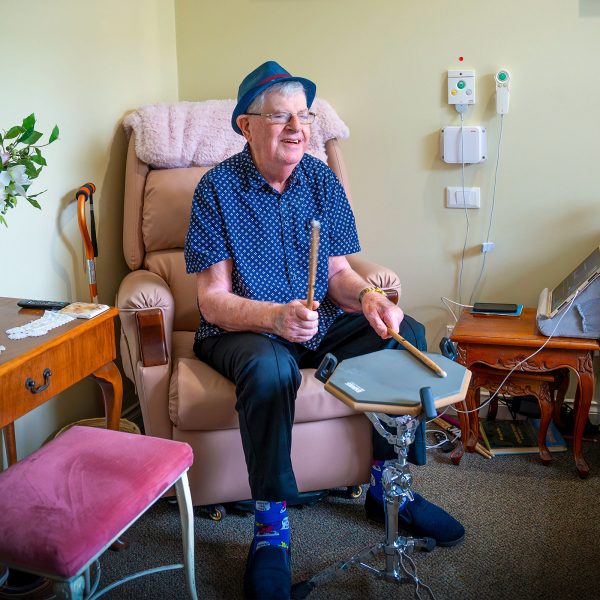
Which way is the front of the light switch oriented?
toward the camera

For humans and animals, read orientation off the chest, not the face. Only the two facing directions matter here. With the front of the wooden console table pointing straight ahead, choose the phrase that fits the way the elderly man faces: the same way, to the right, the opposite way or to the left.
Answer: the same way

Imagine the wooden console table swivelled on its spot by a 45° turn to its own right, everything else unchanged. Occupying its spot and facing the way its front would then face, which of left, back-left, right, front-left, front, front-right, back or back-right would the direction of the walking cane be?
back

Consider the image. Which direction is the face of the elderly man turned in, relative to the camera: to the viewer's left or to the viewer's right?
to the viewer's right

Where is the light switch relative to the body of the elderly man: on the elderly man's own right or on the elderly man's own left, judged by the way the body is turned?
on the elderly man's own left

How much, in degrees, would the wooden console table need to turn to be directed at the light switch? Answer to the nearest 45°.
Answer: approximately 90° to its left

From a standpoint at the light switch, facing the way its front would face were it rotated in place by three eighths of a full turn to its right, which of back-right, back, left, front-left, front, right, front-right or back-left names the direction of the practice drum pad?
back-left

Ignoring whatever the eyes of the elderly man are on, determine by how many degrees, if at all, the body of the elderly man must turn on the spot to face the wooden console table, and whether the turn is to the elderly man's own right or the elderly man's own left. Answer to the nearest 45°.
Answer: approximately 90° to the elderly man's own right

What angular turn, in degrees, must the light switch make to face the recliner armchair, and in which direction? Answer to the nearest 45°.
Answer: approximately 45° to its right

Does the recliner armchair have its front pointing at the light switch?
no

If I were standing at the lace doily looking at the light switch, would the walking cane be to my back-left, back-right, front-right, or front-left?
front-left

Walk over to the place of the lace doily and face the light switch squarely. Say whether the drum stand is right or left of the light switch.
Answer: right

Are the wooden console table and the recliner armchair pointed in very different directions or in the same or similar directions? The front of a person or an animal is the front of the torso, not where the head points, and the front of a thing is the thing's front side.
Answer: same or similar directions

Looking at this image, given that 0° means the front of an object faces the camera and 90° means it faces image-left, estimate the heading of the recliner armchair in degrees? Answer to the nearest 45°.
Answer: approximately 315°

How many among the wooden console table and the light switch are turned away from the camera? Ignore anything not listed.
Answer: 0

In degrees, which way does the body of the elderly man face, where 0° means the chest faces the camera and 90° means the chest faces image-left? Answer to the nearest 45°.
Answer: approximately 315°

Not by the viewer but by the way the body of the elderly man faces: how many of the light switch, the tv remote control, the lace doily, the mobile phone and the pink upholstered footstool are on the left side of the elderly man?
2

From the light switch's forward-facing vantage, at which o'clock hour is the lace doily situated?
The lace doily is roughly at 1 o'clock from the light switch.

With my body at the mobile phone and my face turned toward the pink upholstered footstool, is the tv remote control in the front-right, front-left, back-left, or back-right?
front-right
